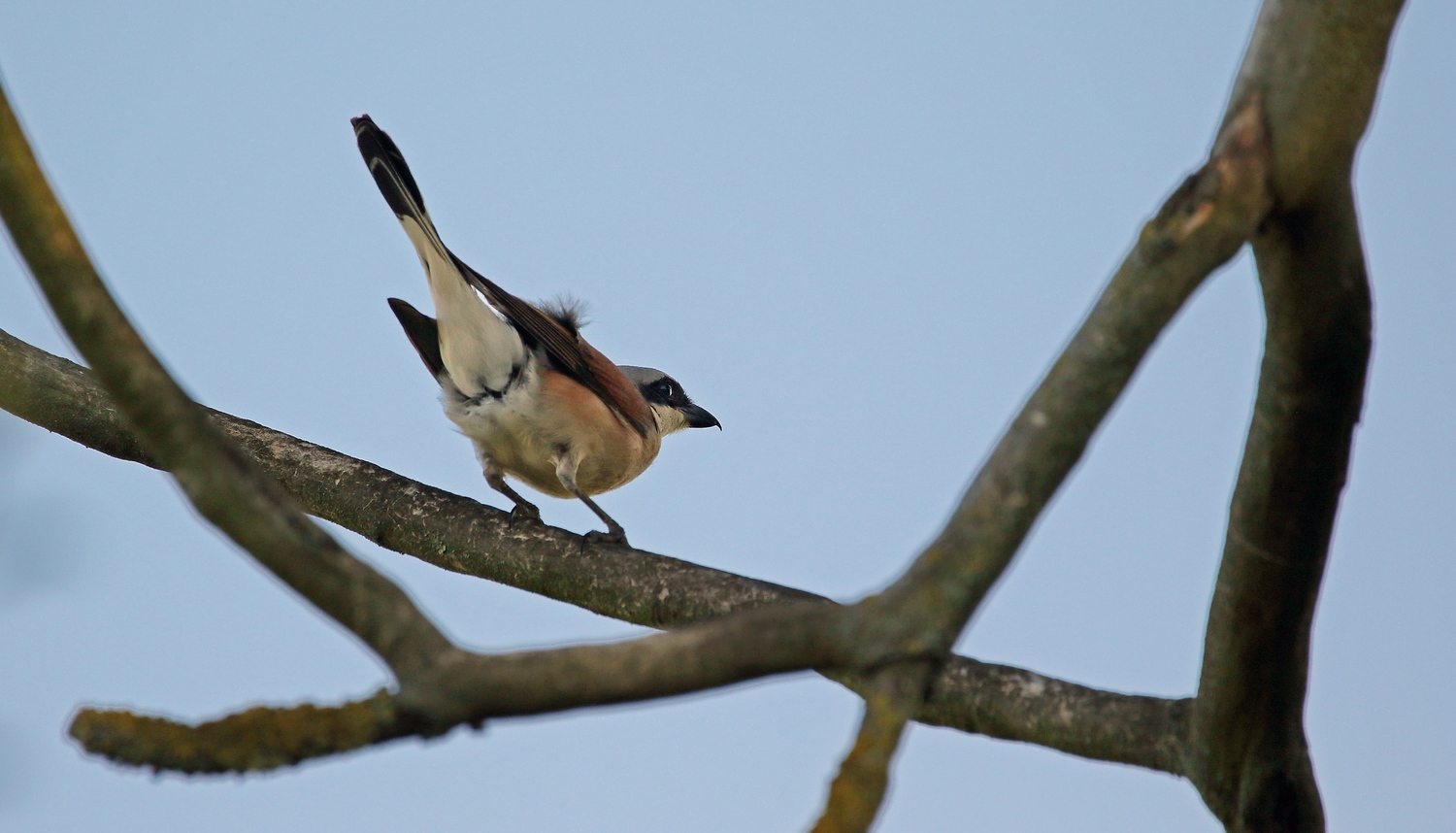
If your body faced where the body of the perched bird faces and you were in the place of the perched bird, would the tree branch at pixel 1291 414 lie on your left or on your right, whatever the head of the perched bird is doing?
on your right

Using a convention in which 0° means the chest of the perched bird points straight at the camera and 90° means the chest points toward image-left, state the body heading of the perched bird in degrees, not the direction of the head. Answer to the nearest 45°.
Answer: approximately 225°
